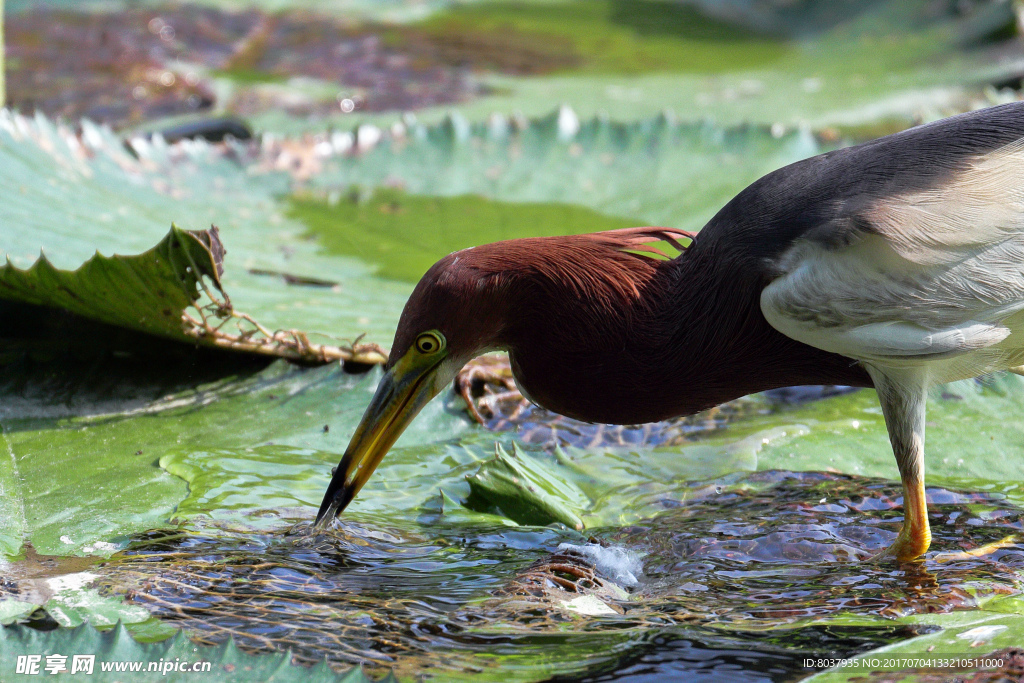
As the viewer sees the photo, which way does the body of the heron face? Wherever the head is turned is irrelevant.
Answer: to the viewer's left

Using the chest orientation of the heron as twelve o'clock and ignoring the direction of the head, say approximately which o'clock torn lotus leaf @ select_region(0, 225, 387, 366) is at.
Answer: The torn lotus leaf is roughly at 12 o'clock from the heron.
